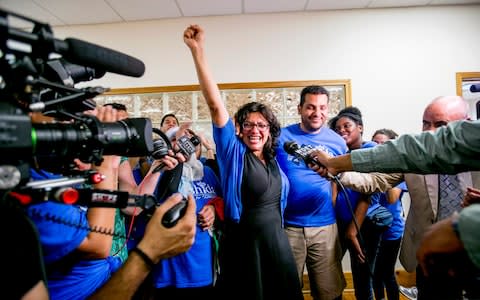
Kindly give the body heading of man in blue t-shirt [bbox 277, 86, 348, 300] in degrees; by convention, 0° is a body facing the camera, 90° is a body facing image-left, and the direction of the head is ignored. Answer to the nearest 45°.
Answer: approximately 0°

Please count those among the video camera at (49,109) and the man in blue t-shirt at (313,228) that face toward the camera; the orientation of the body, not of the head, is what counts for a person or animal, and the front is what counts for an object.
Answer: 1

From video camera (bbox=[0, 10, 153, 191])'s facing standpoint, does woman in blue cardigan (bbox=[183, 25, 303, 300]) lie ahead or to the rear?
ahead

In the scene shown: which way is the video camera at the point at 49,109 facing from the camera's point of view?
to the viewer's right

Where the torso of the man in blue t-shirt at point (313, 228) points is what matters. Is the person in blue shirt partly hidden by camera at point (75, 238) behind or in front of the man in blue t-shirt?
in front

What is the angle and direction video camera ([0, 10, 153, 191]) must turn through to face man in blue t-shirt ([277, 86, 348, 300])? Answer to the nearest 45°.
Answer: approximately 45° to its left
